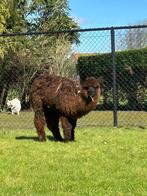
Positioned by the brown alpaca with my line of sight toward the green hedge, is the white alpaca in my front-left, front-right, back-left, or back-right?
front-left

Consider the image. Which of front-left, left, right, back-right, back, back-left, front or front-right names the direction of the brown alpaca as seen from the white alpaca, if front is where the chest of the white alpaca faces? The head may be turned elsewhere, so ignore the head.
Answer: front-left

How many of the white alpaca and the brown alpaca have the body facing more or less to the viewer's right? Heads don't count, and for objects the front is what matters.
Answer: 1

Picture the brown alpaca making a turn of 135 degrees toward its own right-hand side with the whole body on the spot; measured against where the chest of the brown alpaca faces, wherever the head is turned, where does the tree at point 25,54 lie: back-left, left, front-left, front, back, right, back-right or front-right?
back-right

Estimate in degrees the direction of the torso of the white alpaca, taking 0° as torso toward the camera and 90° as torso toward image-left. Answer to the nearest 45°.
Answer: approximately 45°

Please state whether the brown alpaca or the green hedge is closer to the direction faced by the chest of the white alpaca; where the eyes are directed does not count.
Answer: the brown alpaca

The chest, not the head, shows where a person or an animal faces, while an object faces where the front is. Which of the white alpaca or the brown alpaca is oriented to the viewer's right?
the brown alpaca

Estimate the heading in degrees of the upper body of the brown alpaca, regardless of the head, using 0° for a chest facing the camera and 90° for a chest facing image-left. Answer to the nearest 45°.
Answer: approximately 270°
